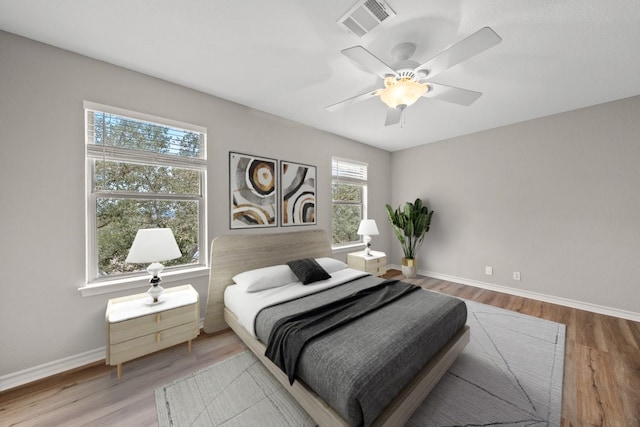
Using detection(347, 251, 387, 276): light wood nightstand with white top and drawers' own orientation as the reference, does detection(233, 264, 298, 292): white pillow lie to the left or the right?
on its right

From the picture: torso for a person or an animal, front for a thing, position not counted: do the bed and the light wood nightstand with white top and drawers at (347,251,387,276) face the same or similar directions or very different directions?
same or similar directions

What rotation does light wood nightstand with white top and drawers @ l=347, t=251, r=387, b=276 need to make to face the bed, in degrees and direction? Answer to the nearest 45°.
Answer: approximately 45° to its right

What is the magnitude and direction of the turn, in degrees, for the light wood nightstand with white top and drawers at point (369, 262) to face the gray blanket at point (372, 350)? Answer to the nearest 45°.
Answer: approximately 45° to its right

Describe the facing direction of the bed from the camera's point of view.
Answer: facing the viewer and to the right of the viewer

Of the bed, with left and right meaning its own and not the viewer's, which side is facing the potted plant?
left

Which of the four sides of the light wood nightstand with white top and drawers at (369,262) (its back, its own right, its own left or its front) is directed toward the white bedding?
right

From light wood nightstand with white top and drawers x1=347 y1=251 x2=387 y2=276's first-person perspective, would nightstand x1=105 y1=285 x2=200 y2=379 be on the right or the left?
on its right

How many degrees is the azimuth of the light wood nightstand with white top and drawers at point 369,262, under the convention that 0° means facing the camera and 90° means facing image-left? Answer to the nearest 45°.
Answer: approximately 315°

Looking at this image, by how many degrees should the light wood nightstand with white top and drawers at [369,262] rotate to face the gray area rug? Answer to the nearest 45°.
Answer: approximately 45° to its right

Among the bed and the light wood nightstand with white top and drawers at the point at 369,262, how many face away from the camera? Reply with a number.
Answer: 0

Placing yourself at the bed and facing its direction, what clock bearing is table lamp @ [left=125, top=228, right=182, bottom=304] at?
The table lamp is roughly at 4 o'clock from the bed.

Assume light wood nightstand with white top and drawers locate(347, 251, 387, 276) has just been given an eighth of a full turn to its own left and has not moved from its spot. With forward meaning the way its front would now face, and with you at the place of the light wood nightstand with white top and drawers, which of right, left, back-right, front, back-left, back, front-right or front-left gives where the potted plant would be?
front-left
